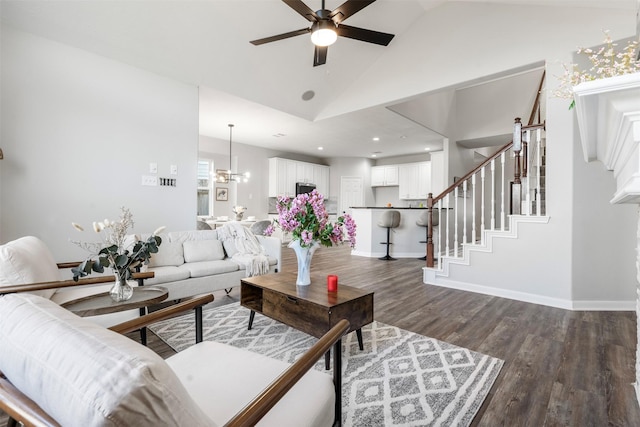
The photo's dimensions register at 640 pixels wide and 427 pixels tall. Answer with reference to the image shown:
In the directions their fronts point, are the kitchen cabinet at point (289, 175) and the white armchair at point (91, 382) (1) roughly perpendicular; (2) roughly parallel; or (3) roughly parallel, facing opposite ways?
roughly perpendicular

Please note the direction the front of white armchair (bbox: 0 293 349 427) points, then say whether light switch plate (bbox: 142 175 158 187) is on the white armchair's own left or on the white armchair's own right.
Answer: on the white armchair's own left

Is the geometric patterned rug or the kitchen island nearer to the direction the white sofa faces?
the geometric patterned rug

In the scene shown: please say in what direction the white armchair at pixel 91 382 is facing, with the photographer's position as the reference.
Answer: facing away from the viewer and to the right of the viewer

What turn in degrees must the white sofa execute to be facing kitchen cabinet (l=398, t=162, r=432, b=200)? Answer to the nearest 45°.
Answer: approximately 90° to its left

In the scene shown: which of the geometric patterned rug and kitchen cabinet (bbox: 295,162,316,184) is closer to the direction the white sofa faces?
the geometric patterned rug
